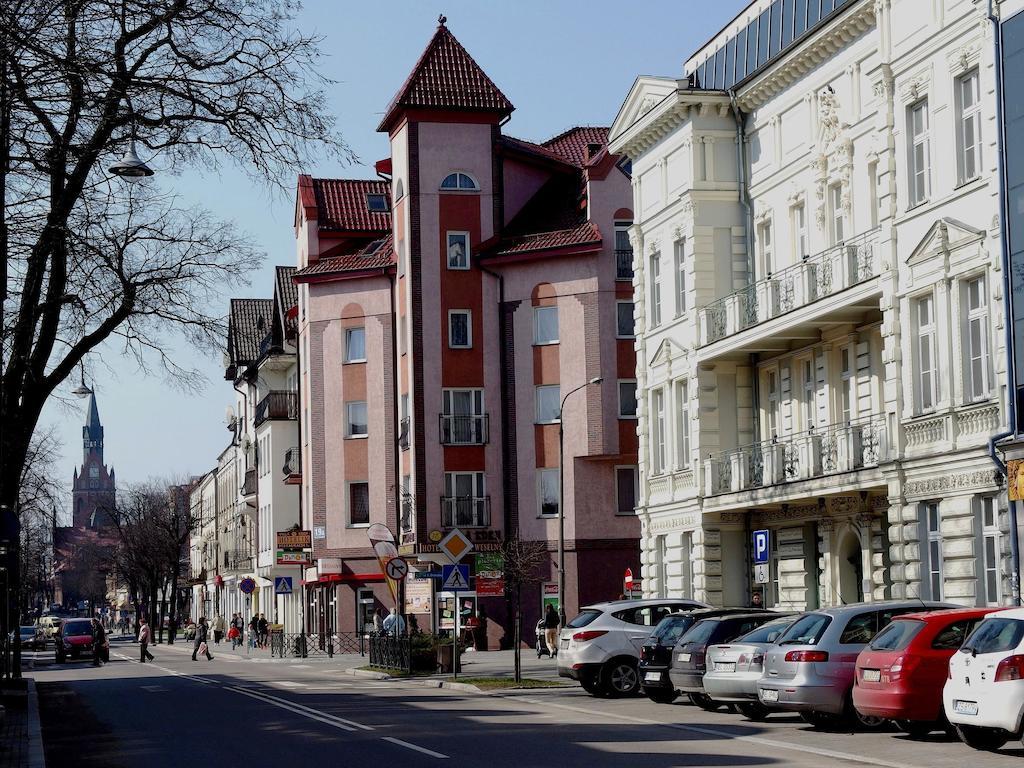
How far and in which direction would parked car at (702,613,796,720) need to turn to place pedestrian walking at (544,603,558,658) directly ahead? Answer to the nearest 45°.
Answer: approximately 45° to its left

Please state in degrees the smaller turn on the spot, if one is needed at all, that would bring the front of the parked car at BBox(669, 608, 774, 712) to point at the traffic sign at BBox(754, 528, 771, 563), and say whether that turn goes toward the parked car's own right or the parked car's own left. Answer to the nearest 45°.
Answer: approximately 45° to the parked car's own left

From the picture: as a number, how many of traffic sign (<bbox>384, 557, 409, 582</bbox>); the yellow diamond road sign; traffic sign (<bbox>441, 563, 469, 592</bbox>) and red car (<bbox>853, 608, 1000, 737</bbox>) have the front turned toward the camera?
3

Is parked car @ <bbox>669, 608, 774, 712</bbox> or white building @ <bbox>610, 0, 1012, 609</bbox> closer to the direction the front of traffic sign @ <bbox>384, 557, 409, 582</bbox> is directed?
the parked car

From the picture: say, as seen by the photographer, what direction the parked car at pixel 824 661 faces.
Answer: facing away from the viewer and to the right of the viewer

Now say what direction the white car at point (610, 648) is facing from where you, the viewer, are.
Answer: facing away from the viewer and to the right of the viewer

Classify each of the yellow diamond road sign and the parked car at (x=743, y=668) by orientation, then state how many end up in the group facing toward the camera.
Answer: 1

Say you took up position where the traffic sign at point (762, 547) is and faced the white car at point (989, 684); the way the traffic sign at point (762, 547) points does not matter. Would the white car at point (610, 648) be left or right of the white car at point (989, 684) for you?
right

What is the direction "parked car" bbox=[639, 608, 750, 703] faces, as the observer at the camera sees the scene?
facing away from the viewer and to the right of the viewer

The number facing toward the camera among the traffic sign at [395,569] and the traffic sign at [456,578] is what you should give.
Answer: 2

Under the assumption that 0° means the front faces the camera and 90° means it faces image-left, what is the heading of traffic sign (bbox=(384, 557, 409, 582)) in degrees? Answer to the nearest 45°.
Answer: approximately 0°
